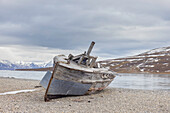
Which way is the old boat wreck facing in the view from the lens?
facing the viewer and to the left of the viewer
